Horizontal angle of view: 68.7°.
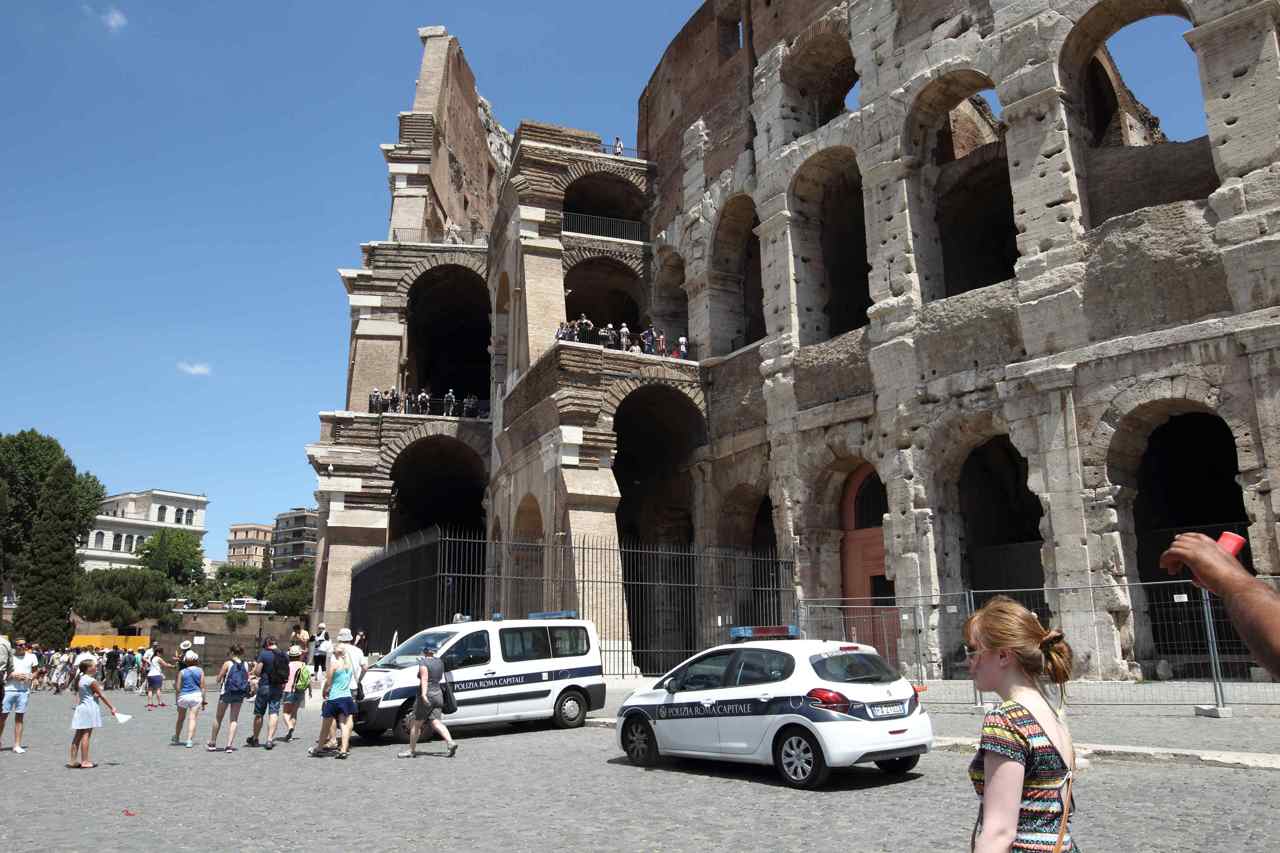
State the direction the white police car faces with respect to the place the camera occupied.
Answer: facing away from the viewer and to the left of the viewer

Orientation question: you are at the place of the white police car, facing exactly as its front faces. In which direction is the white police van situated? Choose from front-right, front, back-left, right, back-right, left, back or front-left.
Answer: front

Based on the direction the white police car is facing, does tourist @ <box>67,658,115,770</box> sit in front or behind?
in front

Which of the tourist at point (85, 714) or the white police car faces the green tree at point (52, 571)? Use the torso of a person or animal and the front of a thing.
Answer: the white police car

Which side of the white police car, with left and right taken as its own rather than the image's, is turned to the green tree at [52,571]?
front

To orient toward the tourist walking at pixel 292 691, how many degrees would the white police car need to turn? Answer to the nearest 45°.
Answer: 0° — it already faces them

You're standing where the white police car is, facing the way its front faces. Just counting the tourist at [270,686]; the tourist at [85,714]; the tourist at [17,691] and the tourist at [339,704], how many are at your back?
0

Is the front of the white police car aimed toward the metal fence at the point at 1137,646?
no

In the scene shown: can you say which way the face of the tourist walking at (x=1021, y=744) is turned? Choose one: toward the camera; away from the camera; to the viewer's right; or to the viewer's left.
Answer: to the viewer's left

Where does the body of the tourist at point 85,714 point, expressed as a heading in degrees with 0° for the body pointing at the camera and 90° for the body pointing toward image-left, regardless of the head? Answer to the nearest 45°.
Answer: approximately 270°
